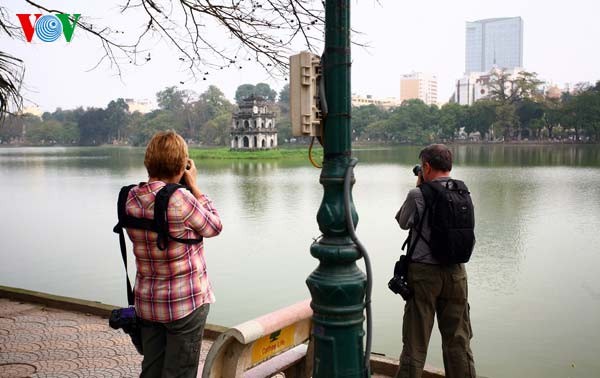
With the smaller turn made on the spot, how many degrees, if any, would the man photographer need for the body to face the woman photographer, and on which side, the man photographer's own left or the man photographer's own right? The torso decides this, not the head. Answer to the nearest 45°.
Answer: approximately 90° to the man photographer's own left

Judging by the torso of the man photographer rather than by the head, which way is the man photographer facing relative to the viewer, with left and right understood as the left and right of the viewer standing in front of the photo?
facing away from the viewer and to the left of the viewer

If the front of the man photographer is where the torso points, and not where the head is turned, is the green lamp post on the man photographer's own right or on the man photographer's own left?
on the man photographer's own left

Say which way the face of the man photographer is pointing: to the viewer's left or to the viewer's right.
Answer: to the viewer's left

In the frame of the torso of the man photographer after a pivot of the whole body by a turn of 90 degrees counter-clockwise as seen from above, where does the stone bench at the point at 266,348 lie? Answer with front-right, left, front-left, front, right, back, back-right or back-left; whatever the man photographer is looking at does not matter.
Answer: front

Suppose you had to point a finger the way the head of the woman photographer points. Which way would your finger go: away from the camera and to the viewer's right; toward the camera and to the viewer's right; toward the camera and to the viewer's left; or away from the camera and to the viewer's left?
away from the camera and to the viewer's right
